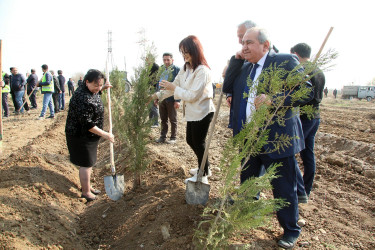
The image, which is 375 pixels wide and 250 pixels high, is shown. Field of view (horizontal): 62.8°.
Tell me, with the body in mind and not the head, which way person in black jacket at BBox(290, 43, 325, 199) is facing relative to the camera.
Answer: to the viewer's left

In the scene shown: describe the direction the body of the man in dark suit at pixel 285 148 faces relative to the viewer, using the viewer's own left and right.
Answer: facing the viewer and to the left of the viewer

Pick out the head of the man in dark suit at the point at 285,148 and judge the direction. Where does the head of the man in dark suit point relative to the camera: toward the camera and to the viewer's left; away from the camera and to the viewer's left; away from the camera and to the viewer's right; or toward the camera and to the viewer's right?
toward the camera and to the viewer's left

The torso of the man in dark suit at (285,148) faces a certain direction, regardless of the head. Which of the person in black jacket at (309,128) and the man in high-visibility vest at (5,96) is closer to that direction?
the man in high-visibility vest

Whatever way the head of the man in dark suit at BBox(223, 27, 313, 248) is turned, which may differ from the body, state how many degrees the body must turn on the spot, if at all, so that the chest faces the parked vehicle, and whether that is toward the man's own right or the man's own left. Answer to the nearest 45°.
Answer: approximately 135° to the man's own right
